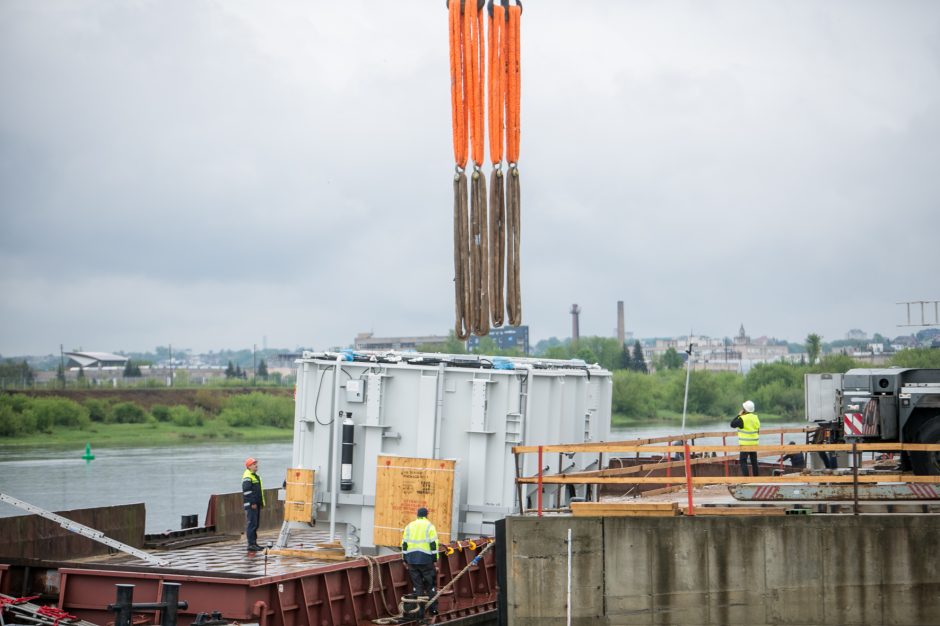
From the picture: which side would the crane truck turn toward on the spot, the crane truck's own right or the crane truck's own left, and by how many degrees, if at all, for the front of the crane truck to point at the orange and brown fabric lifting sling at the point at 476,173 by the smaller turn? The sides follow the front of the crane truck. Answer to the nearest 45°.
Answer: approximately 180°

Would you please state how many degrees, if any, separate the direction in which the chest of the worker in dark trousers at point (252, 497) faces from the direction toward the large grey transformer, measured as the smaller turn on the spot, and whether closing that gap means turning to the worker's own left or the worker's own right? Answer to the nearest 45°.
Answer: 0° — they already face it

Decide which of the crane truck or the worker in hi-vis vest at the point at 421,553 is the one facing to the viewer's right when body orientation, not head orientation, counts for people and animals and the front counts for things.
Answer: the crane truck

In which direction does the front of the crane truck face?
to the viewer's right

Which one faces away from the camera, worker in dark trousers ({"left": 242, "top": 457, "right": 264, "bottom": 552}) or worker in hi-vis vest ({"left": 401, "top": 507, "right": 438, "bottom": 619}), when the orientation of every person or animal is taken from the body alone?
the worker in hi-vis vest

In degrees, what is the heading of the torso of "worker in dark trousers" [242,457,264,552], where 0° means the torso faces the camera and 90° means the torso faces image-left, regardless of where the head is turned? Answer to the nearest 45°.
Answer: approximately 270°

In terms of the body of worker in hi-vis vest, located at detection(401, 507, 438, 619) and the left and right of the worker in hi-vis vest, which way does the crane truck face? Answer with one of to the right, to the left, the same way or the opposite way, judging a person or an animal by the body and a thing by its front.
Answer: to the right

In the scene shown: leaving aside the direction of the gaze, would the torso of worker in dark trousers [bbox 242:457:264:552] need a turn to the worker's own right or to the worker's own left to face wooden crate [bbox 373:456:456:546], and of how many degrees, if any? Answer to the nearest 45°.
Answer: approximately 45° to the worker's own right

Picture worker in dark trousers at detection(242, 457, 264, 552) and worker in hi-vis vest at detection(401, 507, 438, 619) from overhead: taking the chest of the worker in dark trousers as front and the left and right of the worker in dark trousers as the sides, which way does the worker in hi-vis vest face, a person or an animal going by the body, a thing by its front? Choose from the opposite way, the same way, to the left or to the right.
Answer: to the left

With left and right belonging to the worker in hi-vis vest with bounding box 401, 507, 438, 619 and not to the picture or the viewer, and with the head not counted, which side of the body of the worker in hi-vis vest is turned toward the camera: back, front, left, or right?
back

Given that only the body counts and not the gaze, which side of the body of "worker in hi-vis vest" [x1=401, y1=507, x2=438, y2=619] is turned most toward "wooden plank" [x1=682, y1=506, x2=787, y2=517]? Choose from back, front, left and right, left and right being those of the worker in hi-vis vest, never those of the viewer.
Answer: right
